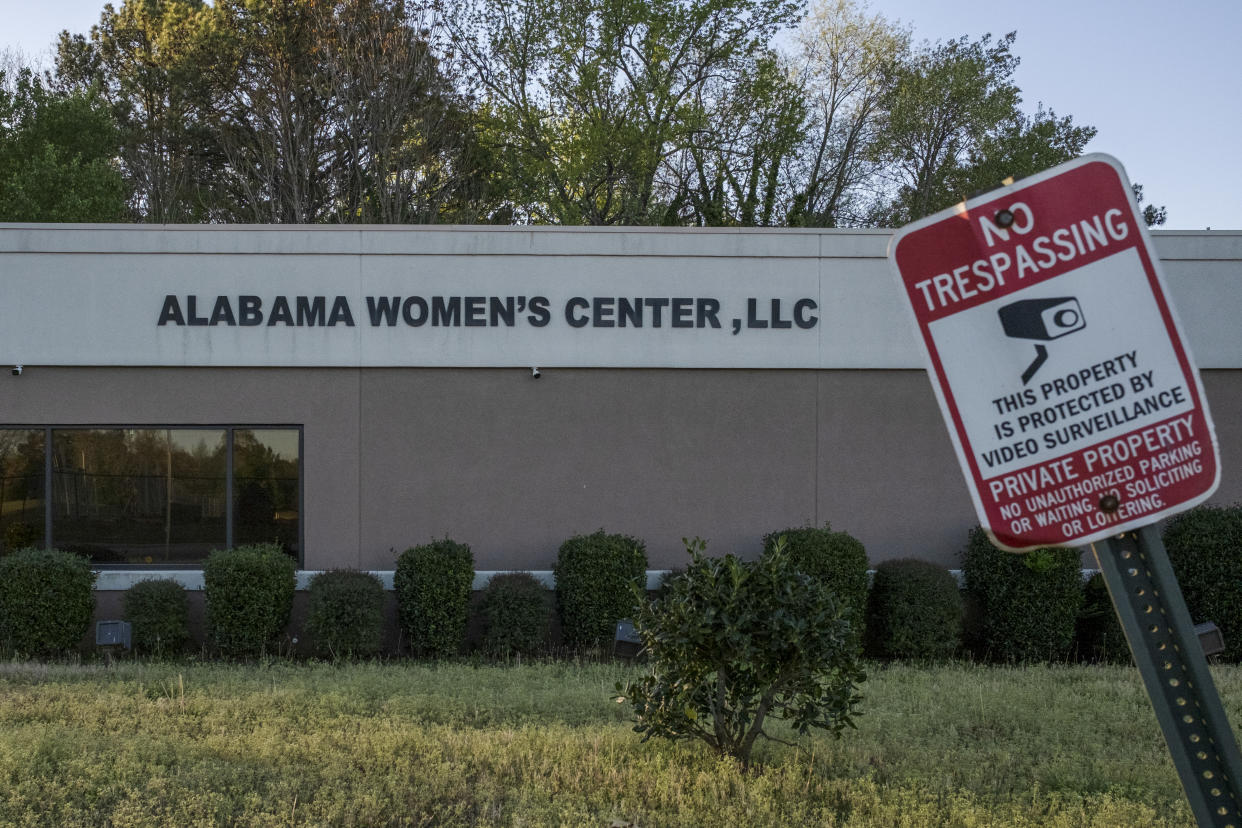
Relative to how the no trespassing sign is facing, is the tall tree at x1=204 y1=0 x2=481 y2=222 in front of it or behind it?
behind

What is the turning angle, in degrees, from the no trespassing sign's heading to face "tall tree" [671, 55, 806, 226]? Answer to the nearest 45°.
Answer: approximately 180°

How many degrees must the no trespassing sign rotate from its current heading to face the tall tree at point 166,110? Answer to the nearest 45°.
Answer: approximately 135° to its right

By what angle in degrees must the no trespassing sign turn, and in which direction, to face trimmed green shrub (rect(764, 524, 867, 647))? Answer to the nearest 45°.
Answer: approximately 180°

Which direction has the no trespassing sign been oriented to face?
toward the camera

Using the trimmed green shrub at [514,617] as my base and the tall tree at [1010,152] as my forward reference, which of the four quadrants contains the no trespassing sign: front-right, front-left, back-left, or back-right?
back-right

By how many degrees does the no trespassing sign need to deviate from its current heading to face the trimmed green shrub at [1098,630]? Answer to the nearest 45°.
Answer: approximately 180°

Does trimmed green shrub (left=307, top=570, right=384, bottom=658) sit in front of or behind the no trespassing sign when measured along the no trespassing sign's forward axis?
behind

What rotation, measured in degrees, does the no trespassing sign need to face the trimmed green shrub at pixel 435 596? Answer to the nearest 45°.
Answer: approximately 135° to its right

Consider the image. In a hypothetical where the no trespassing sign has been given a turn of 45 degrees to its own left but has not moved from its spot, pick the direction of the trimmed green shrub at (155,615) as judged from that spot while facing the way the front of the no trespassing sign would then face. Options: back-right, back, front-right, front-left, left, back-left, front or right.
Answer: back

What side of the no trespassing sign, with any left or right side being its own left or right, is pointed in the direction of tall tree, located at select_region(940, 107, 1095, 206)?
back

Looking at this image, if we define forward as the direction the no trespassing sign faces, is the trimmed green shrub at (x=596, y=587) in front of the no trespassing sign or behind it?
behind
